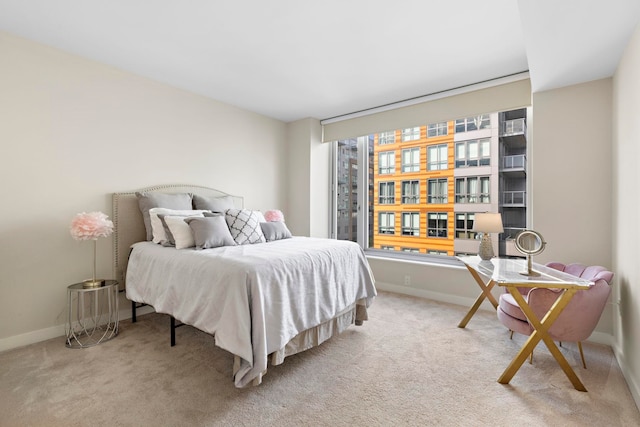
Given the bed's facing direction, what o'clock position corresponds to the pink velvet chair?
The pink velvet chair is roughly at 11 o'clock from the bed.

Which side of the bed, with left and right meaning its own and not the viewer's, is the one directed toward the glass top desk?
front

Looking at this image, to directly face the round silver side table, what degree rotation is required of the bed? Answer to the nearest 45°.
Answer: approximately 180°

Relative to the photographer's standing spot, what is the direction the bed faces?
facing the viewer and to the right of the viewer

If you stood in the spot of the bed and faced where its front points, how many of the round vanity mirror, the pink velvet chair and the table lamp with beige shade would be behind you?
0

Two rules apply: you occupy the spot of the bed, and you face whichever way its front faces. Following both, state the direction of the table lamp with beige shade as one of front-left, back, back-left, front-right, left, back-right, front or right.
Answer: front-left

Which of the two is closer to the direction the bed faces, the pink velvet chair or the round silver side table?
the pink velvet chair
